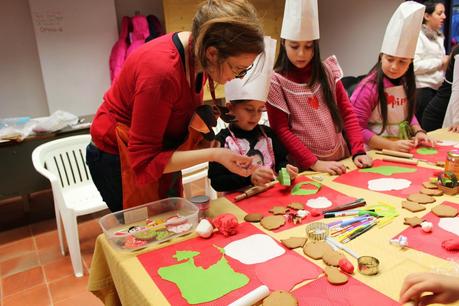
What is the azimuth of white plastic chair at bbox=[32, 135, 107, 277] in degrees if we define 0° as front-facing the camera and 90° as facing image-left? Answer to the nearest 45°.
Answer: approximately 315°

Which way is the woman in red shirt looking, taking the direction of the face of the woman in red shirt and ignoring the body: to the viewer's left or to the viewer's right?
to the viewer's right

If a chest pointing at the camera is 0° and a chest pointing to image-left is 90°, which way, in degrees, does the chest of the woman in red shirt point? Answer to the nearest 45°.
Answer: approximately 270°
